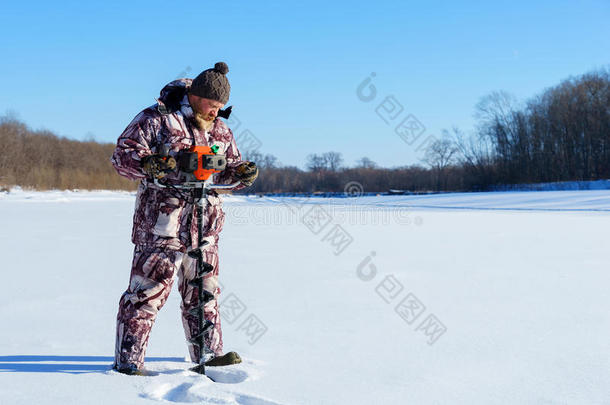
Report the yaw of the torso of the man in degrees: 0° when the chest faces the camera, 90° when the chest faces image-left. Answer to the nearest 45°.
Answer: approximately 315°
